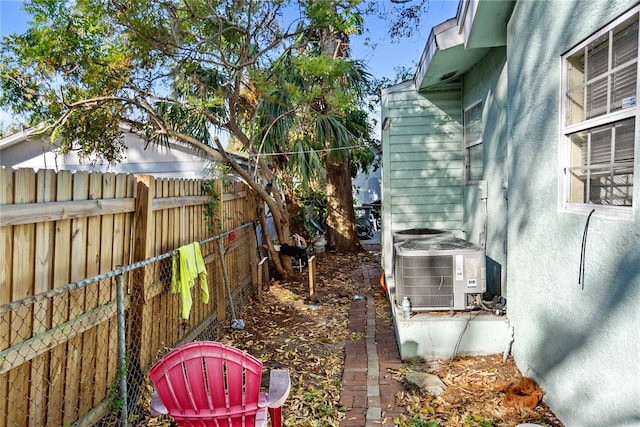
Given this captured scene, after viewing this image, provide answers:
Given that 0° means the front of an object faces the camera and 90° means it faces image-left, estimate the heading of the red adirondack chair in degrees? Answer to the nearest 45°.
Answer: approximately 225°

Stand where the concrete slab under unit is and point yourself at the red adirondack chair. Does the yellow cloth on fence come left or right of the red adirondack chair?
right

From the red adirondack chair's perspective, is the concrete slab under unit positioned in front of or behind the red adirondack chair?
in front

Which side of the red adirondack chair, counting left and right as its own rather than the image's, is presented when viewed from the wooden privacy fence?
left

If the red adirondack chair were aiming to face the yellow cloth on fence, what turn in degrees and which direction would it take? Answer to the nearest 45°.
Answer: approximately 45° to its left

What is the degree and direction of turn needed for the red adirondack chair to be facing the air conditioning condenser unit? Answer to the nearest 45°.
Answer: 0° — it already faces it
